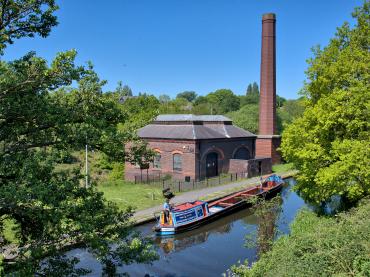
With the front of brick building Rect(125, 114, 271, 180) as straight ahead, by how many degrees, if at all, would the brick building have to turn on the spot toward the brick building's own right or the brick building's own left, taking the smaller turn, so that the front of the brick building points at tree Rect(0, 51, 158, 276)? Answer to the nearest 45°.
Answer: approximately 45° to the brick building's own right

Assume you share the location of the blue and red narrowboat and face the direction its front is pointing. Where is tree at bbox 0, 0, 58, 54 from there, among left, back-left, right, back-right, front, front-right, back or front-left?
back-right

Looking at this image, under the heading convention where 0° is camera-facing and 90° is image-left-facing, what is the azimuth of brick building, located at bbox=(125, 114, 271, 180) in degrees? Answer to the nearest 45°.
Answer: approximately 315°

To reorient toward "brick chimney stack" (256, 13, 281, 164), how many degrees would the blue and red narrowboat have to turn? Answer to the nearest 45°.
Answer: approximately 45° to its left

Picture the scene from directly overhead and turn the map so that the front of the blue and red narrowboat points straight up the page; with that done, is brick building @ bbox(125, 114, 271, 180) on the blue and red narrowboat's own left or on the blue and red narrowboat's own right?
on the blue and red narrowboat's own left

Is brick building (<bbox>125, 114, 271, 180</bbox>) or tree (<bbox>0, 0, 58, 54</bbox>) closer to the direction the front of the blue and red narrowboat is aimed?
the brick building

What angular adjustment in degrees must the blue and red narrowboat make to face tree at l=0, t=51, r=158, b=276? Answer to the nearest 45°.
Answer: approximately 135° to its right

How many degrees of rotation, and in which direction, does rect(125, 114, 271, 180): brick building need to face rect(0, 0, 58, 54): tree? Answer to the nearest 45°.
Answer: approximately 45° to its right

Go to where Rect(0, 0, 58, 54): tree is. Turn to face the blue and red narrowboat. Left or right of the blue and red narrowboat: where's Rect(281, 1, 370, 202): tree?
right

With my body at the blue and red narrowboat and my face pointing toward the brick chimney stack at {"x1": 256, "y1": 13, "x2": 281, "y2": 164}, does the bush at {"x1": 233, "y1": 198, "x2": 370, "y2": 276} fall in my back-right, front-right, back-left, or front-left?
back-right

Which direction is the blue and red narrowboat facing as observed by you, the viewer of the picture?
facing away from the viewer and to the right of the viewer
